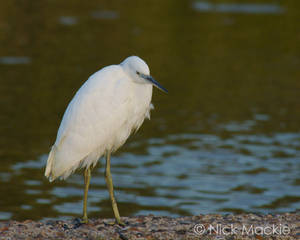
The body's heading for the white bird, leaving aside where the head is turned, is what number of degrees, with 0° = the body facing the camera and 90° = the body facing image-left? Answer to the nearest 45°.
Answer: approximately 270°
